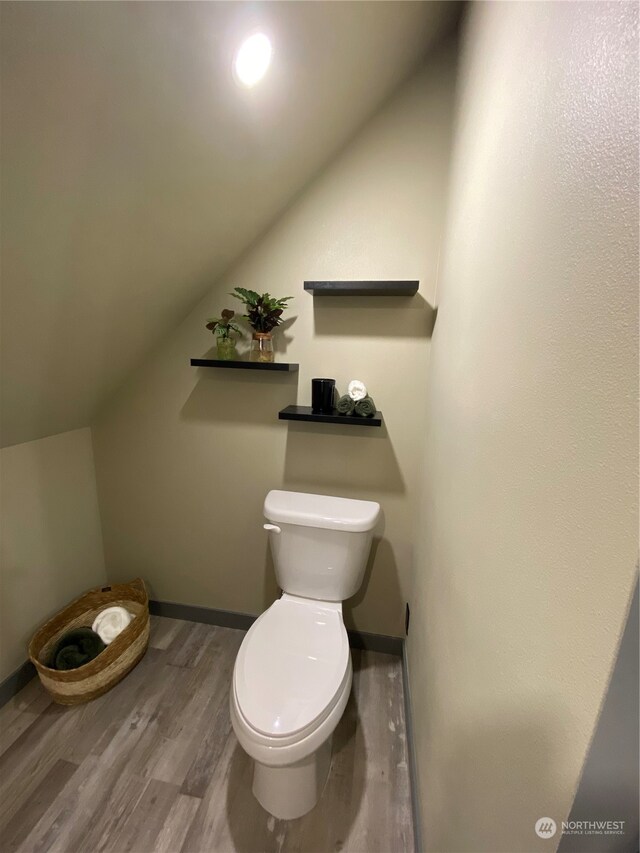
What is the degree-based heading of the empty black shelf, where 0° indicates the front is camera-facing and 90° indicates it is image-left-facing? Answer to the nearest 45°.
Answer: approximately 0°

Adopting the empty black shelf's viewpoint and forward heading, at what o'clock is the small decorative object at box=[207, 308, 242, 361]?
The small decorative object is roughly at 3 o'clock from the empty black shelf.

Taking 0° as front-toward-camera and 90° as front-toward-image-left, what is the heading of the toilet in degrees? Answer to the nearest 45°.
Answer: approximately 0°

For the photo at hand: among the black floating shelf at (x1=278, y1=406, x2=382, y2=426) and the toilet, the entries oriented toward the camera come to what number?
2

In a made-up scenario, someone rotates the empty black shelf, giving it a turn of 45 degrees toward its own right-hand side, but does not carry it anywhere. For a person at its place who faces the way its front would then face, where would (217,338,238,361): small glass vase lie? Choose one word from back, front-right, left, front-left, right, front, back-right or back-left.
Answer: front-right
